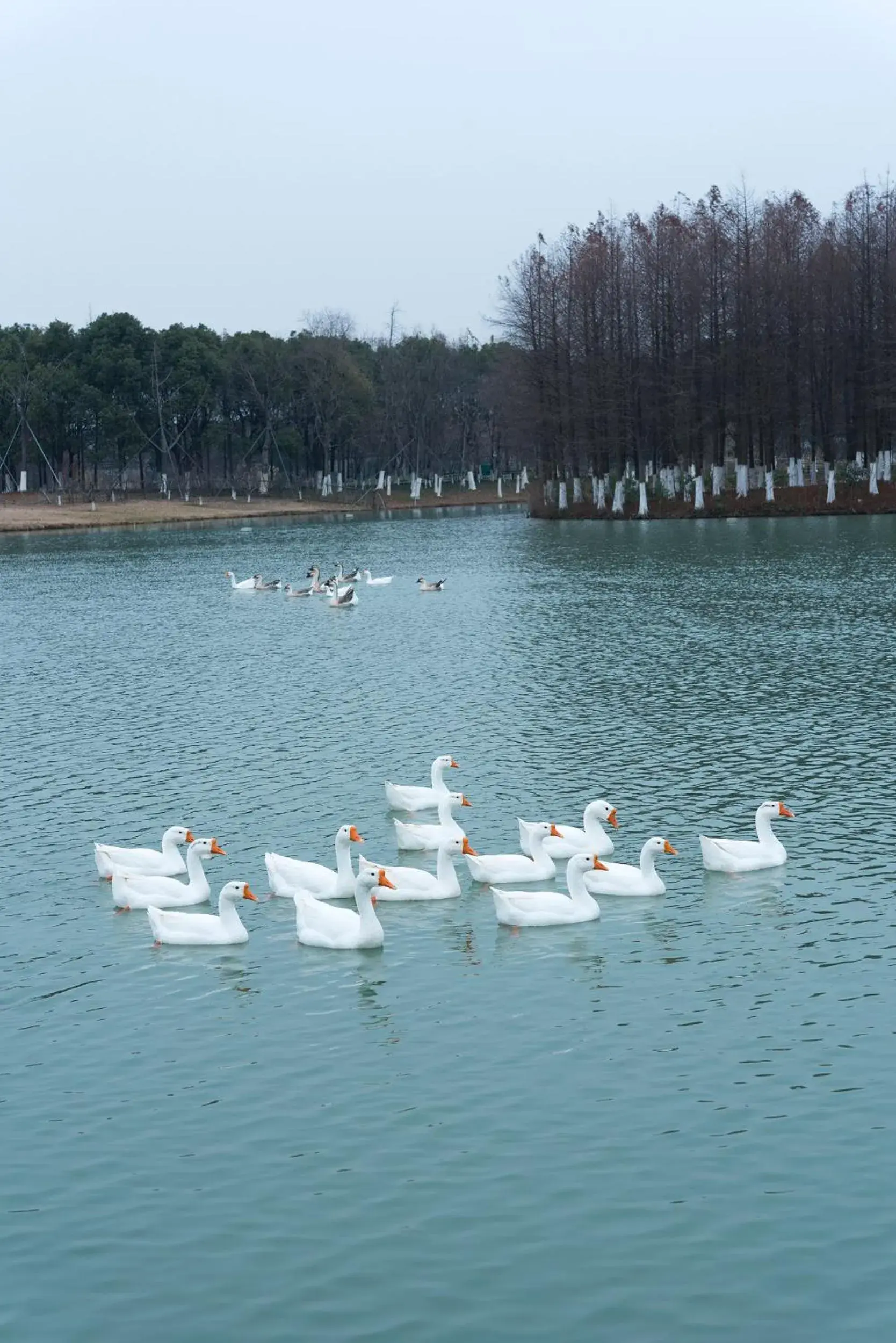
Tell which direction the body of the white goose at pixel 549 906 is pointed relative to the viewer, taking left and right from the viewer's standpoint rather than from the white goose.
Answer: facing to the right of the viewer

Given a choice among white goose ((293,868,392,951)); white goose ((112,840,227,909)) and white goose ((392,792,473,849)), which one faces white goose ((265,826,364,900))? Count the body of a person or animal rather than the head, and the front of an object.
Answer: white goose ((112,840,227,909))

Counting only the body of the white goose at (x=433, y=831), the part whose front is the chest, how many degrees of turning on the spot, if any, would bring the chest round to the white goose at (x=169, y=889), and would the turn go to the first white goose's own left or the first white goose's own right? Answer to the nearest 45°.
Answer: approximately 135° to the first white goose's own right

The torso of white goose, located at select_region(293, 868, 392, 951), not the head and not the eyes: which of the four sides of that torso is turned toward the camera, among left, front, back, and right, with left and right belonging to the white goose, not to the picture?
right

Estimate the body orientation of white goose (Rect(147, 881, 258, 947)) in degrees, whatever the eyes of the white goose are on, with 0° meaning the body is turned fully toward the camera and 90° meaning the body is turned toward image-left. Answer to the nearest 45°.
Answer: approximately 270°

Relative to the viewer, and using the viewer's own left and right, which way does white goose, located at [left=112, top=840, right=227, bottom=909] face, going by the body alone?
facing to the right of the viewer

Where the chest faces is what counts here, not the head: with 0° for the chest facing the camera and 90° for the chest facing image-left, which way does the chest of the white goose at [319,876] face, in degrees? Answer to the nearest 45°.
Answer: approximately 270°

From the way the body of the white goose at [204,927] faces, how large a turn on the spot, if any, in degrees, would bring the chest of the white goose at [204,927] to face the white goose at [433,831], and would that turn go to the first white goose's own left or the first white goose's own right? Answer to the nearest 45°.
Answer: approximately 45° to the first white goose's own left

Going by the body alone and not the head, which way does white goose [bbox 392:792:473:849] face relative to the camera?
to the viewer's right
